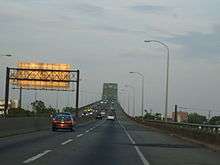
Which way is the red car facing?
away from the camera
